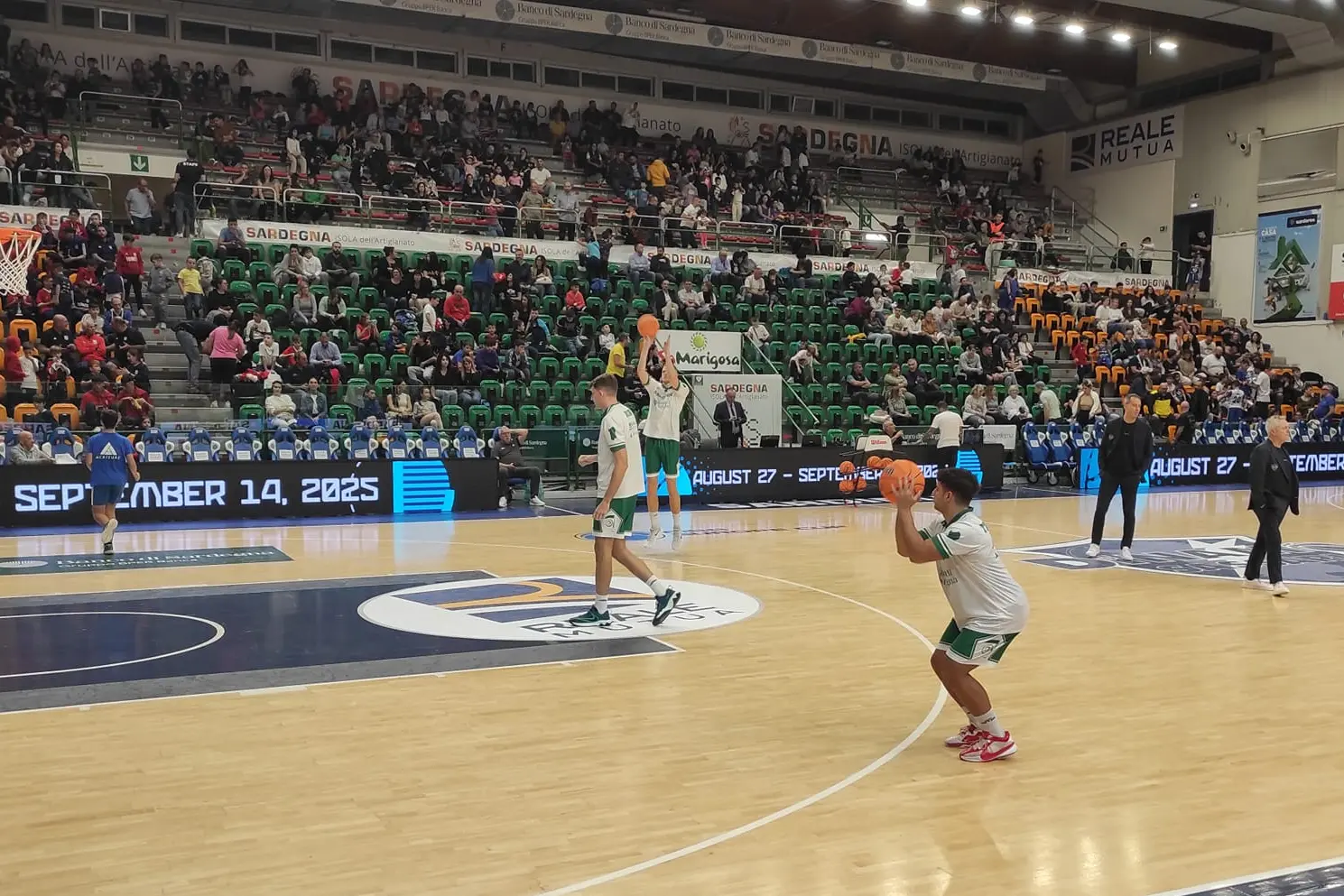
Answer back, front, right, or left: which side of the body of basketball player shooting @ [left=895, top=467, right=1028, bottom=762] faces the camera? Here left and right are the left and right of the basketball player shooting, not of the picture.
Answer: left

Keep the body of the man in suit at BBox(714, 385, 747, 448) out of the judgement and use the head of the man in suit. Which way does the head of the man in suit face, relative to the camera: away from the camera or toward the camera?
toward the camera

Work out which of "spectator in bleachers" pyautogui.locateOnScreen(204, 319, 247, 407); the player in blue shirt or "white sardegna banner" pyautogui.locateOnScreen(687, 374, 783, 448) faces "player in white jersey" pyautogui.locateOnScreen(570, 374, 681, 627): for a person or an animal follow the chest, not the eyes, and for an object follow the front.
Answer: the white sardegna banner

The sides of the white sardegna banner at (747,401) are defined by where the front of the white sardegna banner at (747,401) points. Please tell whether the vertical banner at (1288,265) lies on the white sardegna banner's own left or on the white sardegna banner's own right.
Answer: on the white sardegna banner's own left

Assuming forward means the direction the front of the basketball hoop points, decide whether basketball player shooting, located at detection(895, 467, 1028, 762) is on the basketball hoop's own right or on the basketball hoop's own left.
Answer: on the basketball hoop's own right

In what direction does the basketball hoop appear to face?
to the viewer's right

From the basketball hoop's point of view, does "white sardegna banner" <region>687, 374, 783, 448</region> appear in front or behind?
in front

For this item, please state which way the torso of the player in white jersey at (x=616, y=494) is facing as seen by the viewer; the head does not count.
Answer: to the viewer's left

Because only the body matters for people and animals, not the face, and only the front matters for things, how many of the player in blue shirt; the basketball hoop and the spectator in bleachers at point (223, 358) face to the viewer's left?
0

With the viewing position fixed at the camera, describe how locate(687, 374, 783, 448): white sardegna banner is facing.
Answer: facing the viewer

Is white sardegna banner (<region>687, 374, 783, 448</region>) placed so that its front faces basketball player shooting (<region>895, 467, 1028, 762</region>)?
yes
